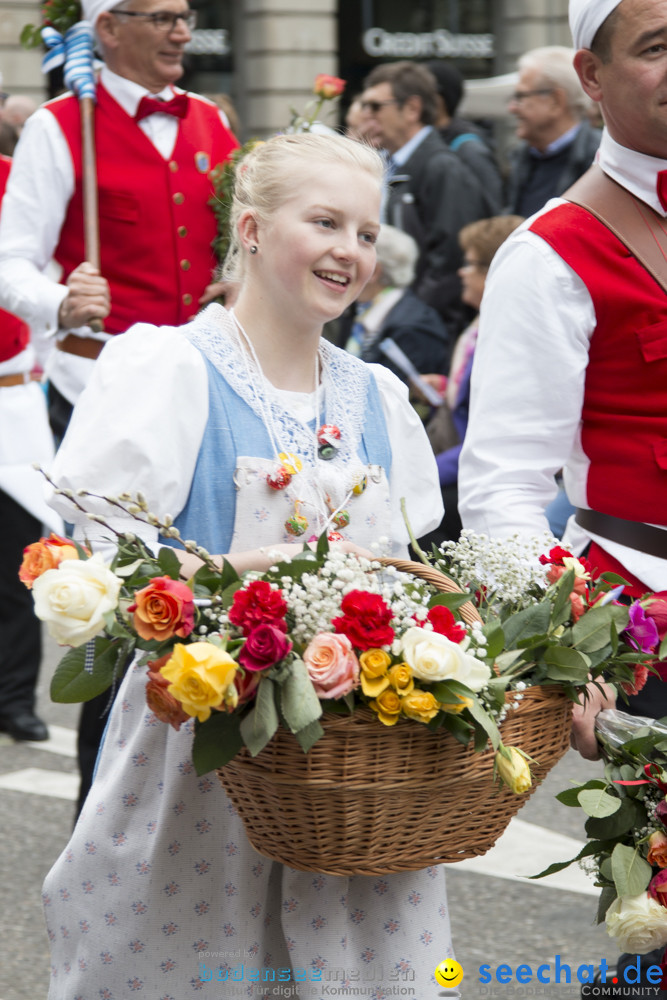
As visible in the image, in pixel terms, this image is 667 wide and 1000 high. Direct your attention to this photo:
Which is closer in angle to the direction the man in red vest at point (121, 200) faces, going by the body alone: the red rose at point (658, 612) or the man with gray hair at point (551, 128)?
the red rose

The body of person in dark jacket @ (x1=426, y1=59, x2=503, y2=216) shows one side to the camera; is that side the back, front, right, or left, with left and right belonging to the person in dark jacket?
left

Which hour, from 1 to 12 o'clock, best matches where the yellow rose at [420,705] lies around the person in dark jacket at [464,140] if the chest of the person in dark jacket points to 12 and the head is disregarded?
The yellow rose is roughly at 9 o'clock from the person in dark jacket.

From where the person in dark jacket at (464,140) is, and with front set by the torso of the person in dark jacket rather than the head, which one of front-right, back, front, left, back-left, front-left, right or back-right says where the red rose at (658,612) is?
left
